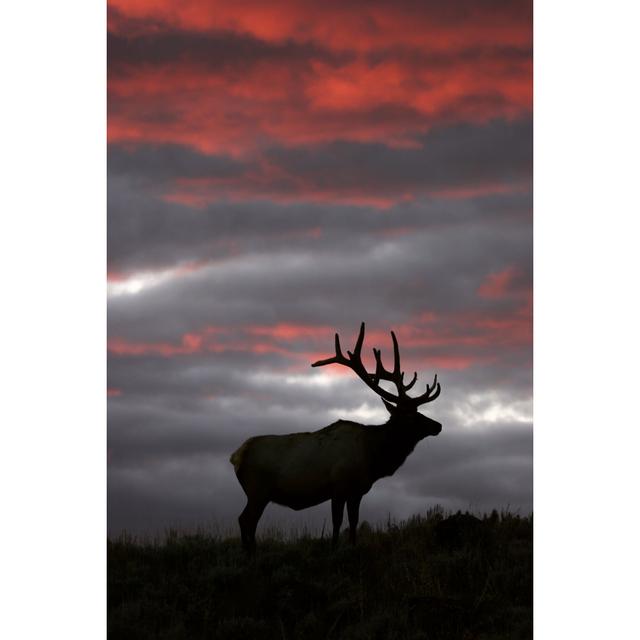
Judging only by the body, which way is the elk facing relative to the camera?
to the viewer's right
